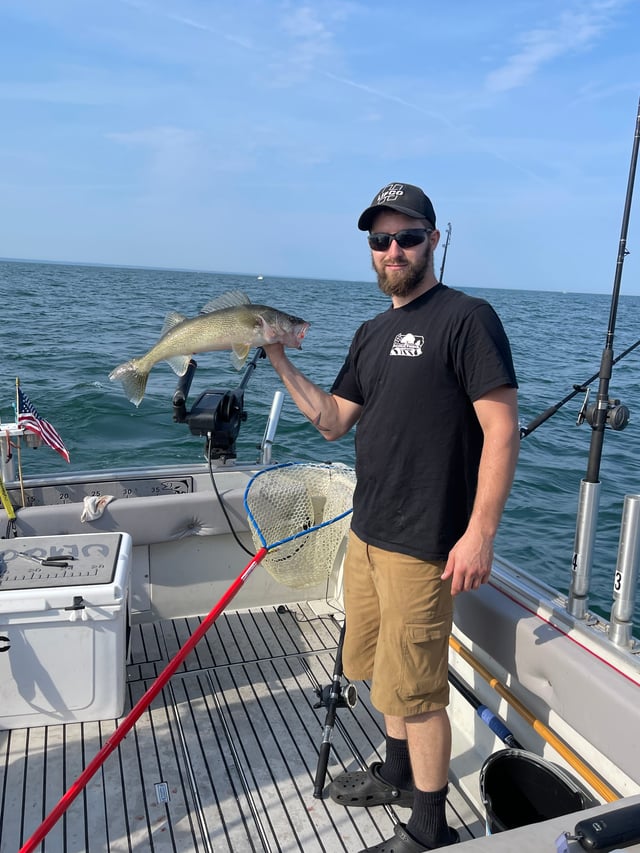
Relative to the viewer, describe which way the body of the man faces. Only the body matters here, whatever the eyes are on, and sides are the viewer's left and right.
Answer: facing the viewer and to the left of the viewer

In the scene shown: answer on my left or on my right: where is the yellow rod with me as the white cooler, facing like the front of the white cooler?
on my left

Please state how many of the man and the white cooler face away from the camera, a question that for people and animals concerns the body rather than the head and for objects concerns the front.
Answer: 0

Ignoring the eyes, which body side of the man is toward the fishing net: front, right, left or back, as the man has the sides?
right

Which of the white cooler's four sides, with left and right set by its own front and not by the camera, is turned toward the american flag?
back

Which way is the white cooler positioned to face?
toward the camera

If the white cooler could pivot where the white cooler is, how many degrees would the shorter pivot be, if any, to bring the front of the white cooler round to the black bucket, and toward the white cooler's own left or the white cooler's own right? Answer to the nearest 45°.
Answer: approximately 45° to the white cooler's own left

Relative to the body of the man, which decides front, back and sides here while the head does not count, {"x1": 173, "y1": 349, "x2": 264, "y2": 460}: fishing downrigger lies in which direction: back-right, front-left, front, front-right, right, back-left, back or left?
right

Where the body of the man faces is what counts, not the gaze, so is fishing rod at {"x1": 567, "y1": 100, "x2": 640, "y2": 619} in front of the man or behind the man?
behind
